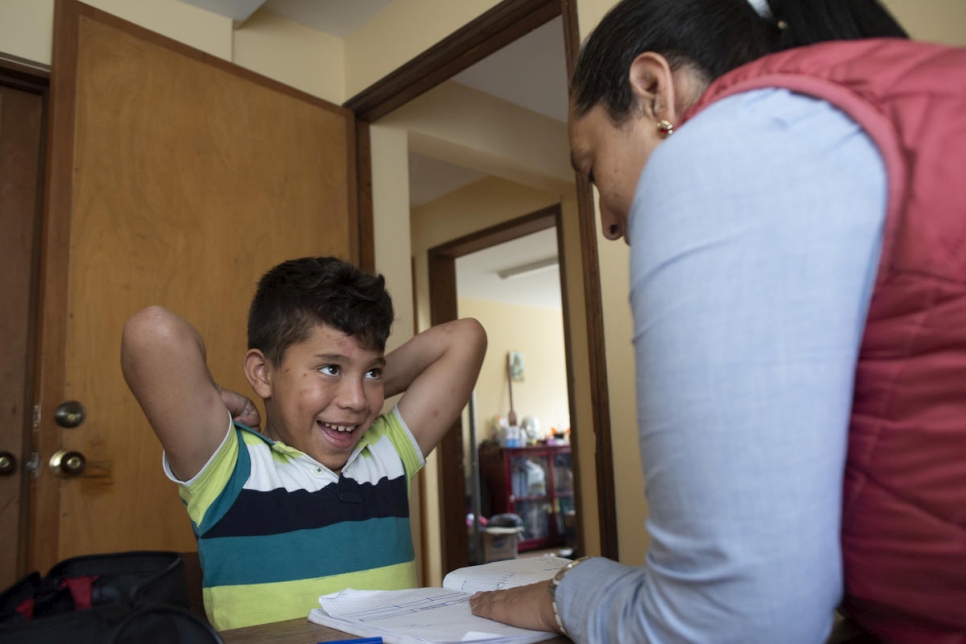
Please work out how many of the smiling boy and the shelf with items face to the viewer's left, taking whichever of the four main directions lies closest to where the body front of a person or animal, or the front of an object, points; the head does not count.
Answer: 0

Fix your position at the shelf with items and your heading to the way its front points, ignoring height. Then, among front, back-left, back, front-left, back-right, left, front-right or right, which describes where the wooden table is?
front-right

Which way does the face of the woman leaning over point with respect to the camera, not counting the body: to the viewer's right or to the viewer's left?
to the viewer's left

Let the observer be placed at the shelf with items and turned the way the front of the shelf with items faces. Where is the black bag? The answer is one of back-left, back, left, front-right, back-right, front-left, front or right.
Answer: front-right

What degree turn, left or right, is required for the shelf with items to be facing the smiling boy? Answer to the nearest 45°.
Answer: approximately 45° to its right

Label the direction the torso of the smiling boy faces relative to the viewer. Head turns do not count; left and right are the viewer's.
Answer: facing the viewer and to the right of the viewer

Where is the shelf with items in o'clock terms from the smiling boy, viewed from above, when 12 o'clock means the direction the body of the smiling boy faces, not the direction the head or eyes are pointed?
The shelf with items is roughly at 8 o'clock from the smiling boy.

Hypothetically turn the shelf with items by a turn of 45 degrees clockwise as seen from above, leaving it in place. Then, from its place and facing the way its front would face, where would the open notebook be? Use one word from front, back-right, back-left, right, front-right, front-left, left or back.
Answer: front

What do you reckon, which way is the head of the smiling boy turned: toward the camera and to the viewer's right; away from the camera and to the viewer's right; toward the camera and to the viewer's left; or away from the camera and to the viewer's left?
toward the camera and to the viewer's right
